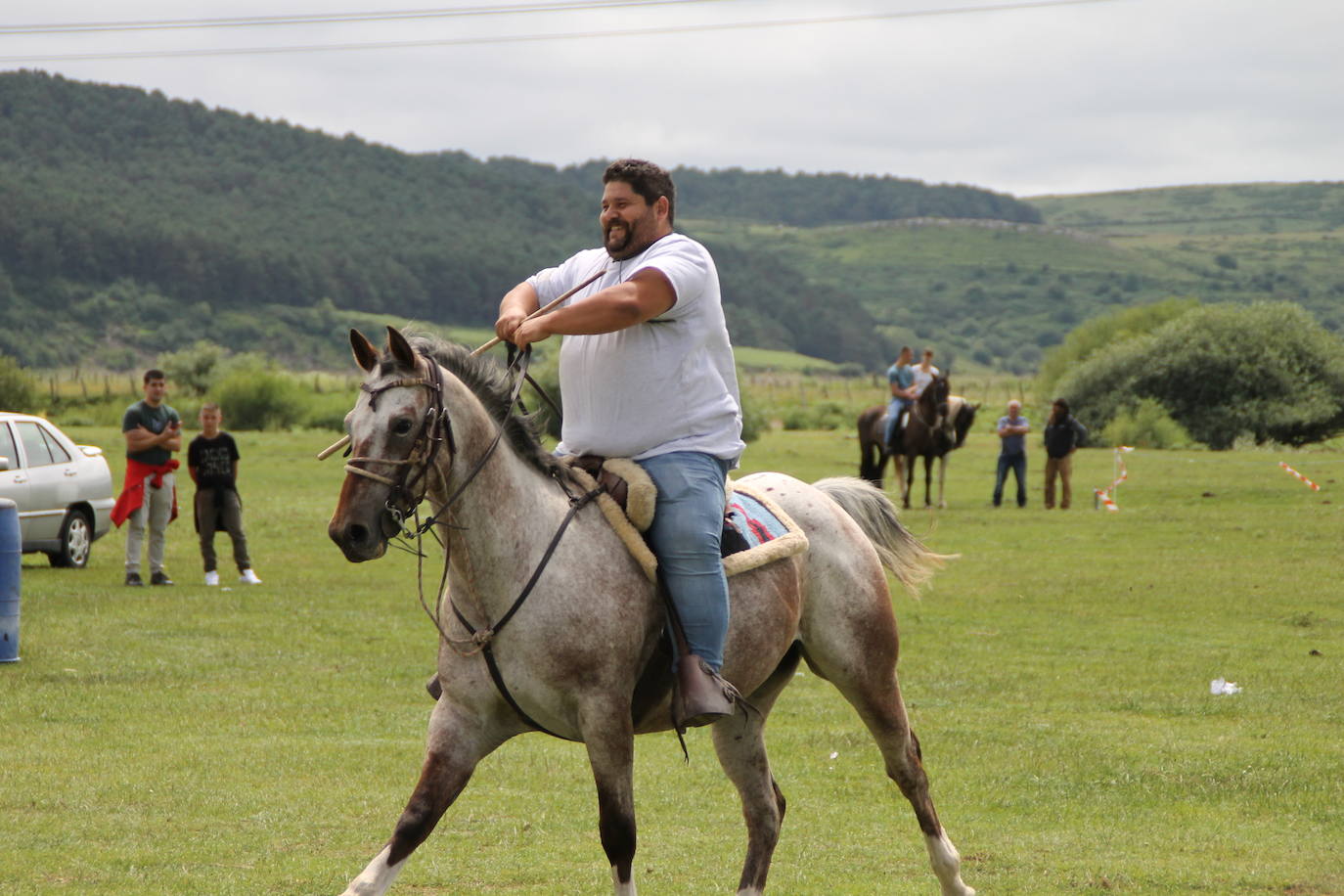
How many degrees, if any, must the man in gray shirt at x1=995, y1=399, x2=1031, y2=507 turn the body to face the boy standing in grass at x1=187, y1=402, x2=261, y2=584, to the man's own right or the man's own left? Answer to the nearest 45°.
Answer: approximately 45° to the man's own right

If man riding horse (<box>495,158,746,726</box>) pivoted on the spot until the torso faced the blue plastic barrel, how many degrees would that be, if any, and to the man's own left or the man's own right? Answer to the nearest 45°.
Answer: approximately 90° to the man's own right

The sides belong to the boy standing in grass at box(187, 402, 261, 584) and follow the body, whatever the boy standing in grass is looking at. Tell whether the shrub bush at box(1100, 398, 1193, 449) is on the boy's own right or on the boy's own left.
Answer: on the boy's own left

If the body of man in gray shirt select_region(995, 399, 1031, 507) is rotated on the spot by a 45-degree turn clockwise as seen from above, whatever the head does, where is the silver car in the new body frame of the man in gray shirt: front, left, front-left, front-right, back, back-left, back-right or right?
front

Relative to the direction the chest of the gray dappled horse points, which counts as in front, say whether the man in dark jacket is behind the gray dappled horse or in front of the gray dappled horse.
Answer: behind

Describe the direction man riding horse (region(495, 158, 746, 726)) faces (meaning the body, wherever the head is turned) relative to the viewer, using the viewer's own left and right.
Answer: facing the viewer and to the left of the viewer

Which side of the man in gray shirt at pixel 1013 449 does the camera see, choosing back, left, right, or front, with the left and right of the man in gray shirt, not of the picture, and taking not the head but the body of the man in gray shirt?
front

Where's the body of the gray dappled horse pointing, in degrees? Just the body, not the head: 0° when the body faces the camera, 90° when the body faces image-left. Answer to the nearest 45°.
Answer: approximately 45°

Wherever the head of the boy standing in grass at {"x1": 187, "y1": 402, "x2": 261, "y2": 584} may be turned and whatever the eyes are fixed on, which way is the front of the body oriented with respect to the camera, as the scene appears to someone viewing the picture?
toward the camera

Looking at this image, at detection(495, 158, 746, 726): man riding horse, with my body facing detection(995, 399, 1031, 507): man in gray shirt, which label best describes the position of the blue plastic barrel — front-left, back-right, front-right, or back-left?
front-left

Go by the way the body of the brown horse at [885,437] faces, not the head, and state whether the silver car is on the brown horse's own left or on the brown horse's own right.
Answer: on the brown horse's own right

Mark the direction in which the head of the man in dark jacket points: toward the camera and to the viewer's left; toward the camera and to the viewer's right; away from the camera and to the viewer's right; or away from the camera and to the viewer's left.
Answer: toward the camera and to the viewer's left

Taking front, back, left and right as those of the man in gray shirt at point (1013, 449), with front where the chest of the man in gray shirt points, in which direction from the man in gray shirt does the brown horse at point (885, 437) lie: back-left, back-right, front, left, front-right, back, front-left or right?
right

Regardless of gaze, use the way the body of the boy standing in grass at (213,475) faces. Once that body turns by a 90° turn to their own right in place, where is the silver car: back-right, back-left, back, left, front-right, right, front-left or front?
front-right
